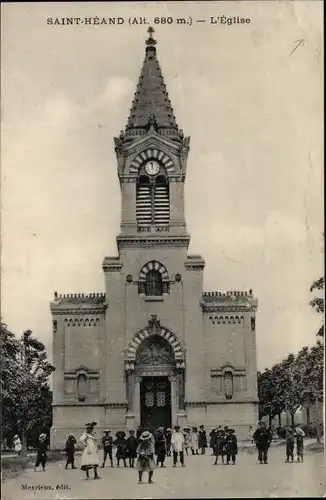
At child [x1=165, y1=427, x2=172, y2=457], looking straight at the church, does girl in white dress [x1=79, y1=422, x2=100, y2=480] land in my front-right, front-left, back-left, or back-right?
back-left

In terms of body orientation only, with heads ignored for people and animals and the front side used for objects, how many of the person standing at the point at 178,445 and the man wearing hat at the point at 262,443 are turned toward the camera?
2

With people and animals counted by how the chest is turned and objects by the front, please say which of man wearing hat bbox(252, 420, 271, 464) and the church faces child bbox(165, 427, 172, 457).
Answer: the church

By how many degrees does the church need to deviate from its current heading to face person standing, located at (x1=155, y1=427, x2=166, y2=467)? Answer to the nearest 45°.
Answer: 0° — it already faces them

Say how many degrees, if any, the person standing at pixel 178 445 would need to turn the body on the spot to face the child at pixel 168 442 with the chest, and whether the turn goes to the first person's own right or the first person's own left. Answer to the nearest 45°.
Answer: approximately 180°

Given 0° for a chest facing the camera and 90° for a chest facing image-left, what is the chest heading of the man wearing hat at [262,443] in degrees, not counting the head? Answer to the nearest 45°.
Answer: approximately 0°

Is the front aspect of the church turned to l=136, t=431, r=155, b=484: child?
yes

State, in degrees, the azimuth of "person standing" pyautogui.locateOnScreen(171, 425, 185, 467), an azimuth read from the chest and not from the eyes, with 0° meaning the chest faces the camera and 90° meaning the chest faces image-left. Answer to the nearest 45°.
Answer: approximately 0°

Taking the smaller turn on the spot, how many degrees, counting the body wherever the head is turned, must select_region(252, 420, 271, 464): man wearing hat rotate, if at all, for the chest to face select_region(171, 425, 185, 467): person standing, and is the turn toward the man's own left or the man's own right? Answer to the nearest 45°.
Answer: approximately 90° to the man's own right
